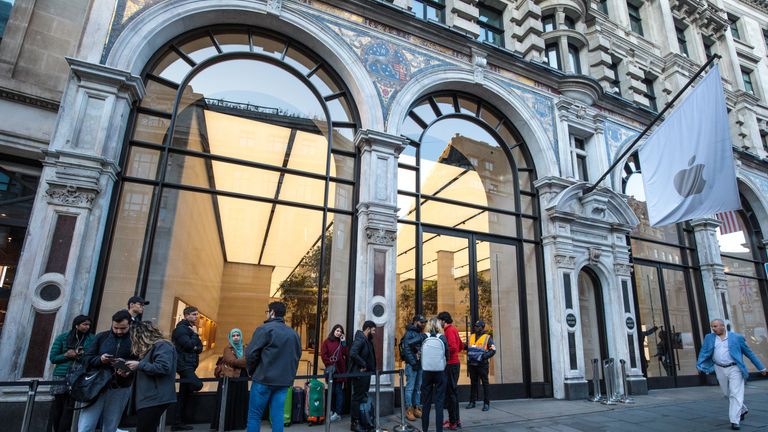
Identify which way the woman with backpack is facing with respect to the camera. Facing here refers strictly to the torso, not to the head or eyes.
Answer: away from the camera

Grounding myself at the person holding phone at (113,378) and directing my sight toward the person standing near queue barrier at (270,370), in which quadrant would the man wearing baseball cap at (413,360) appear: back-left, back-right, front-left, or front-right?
front-left

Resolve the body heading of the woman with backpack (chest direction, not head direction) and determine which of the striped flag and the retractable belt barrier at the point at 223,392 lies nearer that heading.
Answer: the striped flag

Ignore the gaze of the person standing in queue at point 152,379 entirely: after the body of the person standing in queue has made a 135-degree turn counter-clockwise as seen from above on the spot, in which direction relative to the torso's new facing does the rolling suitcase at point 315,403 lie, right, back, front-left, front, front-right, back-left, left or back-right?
left

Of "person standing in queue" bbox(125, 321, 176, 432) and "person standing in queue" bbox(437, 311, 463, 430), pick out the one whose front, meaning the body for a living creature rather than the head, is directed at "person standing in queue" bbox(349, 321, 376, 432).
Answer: "person standing in queue" bbox(437, 311, 463, 430)

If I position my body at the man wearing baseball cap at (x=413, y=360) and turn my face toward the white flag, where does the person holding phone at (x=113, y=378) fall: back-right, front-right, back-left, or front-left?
back-right

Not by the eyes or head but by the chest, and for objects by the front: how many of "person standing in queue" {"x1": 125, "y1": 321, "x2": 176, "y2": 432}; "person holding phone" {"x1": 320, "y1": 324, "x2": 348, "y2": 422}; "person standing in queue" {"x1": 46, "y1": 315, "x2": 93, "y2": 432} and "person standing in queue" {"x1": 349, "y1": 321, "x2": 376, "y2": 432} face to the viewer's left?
1

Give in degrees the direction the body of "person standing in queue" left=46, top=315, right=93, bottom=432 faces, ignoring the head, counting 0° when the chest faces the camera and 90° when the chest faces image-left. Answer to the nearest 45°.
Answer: approximately 315°

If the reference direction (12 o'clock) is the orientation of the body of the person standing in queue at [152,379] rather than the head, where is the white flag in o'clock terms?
The white flag is roughly at 6 o'clock from the person standing in queue.

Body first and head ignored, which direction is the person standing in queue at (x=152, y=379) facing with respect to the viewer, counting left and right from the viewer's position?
facing to the left of the viewer

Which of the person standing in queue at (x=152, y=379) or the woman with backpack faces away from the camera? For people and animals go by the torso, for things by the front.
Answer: the woman with backpack

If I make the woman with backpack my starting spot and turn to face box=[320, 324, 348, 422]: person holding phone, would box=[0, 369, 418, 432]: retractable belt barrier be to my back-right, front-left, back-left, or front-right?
front-left
